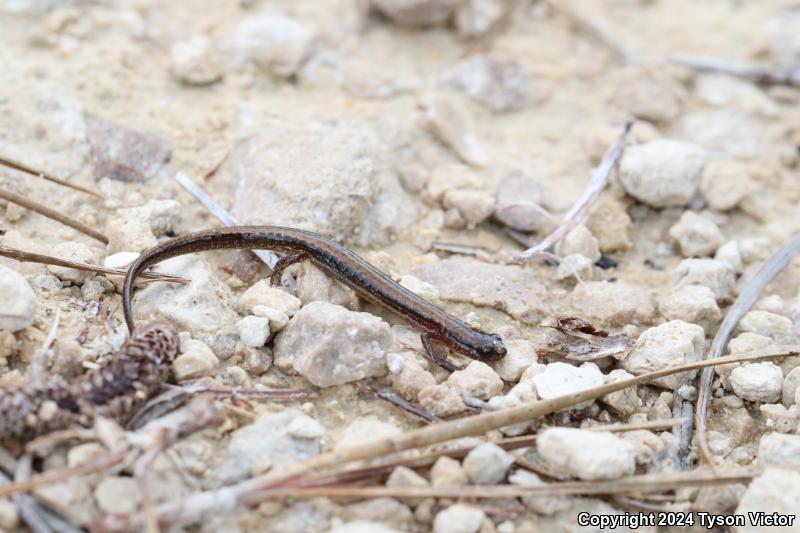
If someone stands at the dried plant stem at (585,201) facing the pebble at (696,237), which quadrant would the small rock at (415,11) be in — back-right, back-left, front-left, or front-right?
back-left

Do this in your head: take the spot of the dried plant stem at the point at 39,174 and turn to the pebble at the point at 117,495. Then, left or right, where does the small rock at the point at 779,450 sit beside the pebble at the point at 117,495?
left

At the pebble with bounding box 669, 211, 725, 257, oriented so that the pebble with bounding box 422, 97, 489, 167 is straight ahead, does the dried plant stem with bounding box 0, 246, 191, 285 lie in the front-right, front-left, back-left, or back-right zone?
front-left

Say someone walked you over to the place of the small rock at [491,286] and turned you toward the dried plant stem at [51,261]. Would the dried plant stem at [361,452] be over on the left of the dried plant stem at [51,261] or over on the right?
left

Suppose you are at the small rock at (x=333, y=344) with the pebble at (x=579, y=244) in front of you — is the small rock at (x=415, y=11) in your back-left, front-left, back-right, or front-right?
front-left

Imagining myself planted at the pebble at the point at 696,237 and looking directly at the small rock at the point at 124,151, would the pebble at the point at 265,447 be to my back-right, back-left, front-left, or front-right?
front-left

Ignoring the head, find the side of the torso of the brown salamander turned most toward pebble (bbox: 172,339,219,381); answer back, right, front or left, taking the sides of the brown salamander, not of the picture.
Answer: right

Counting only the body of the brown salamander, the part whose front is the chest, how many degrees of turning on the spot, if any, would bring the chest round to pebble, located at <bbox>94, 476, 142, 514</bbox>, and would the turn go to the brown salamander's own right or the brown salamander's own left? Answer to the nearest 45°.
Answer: approximately 45° to the brown salamander's own right

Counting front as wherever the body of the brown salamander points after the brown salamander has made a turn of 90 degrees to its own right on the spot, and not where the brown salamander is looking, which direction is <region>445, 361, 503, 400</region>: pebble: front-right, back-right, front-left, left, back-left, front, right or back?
left

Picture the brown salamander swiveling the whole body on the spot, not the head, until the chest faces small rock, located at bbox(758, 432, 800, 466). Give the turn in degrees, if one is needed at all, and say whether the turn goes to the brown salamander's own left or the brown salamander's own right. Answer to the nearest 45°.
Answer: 0° — it already faces it

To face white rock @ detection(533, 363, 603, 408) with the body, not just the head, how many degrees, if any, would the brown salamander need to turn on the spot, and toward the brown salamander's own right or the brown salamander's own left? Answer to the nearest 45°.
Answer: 0° — it already faces it

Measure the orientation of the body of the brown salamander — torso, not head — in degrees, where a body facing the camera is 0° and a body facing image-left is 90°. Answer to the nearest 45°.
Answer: approximately 315°

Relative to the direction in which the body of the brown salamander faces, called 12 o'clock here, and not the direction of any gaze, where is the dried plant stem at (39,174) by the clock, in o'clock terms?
The dried plant stem is roughly at 5 o'clock from the brown salamander.

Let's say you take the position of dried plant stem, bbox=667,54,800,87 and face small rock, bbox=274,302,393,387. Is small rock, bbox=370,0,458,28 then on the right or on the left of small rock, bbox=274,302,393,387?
right

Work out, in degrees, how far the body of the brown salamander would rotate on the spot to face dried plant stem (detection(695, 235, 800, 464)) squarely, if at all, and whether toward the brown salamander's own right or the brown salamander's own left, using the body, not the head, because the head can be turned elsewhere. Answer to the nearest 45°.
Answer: approximately 45° to the brown salamander's own left

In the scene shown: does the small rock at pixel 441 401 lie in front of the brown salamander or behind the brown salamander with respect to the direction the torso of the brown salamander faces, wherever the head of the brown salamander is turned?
in front

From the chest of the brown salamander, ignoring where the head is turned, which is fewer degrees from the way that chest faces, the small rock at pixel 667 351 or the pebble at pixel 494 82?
the small rock

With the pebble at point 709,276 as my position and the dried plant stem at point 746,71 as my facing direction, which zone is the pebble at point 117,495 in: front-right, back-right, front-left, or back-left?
back-left
